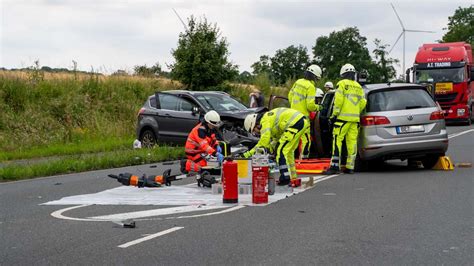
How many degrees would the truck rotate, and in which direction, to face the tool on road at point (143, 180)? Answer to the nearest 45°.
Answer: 0° — it already faces it

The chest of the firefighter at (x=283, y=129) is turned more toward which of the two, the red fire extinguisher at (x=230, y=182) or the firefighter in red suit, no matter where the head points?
the firefighter in red suit

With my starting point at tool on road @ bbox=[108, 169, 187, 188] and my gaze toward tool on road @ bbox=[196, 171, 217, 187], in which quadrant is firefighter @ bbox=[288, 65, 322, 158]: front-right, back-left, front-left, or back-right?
front-left

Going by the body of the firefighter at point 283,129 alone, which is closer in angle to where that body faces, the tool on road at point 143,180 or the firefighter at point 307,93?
the tool on road

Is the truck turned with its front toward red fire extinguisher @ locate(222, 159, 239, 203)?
yes

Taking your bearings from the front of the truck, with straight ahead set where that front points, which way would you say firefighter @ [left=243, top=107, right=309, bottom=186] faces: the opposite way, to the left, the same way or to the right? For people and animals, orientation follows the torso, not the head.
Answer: to the right

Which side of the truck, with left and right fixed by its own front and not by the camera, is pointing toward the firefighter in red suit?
front

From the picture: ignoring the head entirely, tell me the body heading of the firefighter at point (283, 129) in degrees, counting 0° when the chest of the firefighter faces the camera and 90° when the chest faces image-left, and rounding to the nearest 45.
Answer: approximately 90°

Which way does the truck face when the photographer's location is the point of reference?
facing the viewer

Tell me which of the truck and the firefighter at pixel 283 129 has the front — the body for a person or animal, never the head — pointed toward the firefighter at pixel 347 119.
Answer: the truck

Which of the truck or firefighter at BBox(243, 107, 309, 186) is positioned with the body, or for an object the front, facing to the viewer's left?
the firefighter

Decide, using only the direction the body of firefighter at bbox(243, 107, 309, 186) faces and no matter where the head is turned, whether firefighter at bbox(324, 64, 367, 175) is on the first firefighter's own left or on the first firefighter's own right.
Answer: on the first firefighter's own right

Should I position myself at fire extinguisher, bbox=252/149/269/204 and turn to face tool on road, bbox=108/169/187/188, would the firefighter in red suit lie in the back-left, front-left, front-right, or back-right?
front-right

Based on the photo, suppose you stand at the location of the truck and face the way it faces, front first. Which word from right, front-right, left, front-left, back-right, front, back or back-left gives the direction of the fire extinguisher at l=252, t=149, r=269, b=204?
front

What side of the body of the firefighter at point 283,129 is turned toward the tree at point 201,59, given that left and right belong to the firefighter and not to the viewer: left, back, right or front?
right

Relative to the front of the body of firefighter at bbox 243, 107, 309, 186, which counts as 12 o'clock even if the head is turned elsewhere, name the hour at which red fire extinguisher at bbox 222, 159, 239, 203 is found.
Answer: The red fire extinguisher is roughly at 10 o'clock from the firefighter.

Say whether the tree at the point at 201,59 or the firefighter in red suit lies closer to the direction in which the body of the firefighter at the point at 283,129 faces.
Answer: the firefighter in red suit
